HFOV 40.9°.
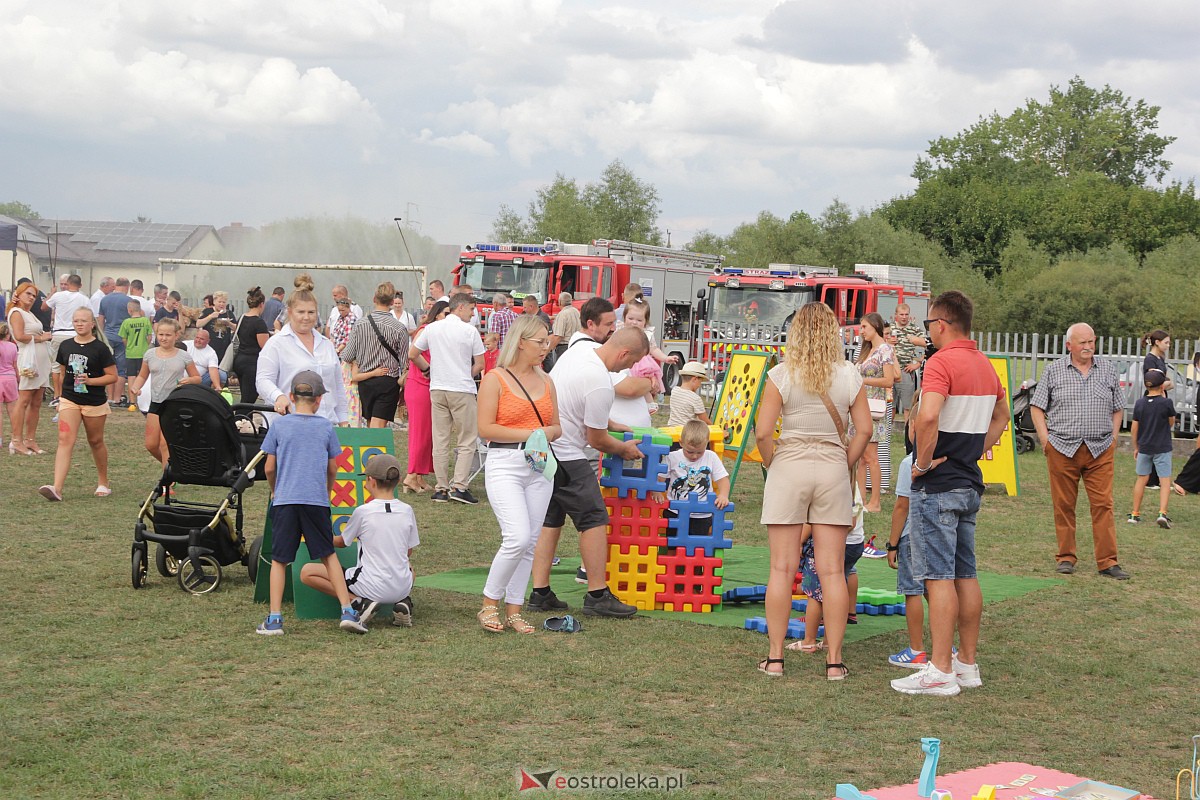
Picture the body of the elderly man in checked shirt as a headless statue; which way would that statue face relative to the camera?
toward the camera

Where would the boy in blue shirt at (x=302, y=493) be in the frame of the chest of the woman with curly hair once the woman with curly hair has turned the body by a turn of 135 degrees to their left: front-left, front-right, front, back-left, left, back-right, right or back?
front-right

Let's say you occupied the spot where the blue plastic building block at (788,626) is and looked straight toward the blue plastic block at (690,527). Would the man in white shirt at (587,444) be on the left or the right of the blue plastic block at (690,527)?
left

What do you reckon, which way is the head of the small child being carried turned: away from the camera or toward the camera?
toward the camera

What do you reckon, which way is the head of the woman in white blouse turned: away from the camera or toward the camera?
toward the camera

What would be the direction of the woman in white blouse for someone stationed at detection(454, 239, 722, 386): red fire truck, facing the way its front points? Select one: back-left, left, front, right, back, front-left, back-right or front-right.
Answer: front-left

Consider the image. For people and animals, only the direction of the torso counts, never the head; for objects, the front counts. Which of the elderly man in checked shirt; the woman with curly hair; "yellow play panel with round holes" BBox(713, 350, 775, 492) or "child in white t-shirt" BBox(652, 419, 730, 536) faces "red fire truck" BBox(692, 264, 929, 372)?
the woman with curly hair

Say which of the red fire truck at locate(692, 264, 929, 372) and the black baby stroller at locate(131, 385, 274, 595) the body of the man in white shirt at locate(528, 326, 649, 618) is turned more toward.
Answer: the red fire truck

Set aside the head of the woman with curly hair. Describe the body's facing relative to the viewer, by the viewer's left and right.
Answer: facing away from the viewer

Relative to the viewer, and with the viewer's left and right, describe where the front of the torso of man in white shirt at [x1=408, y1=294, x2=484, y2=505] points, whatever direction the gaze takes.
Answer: facing away from the viewer

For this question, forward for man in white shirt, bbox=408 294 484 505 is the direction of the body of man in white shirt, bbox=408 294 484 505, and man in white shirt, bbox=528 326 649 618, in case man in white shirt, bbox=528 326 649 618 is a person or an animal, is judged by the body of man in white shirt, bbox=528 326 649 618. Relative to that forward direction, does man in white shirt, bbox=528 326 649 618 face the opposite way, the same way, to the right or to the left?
to the right

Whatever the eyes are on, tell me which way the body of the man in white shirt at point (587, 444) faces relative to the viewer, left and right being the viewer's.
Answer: facing to the right of the viewer

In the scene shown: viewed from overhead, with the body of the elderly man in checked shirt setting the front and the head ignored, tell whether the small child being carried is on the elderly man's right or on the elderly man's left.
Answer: on the elderly man's right

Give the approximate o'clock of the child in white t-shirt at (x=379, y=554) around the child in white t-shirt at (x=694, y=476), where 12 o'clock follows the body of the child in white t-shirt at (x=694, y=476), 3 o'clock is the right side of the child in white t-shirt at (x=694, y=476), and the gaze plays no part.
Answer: the child in white t-shirt at (x=379, y=554) is roughly at 2 o'clock from the child in white t-shirt at (x=694, y=476).

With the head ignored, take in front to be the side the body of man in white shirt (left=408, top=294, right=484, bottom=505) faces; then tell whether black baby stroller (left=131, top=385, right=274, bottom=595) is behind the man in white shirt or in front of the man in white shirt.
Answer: behind

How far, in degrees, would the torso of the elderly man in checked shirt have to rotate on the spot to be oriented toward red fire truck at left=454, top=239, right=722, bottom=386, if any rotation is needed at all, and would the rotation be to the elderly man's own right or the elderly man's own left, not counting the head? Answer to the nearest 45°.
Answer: approximately 135° to the elderly man's own right

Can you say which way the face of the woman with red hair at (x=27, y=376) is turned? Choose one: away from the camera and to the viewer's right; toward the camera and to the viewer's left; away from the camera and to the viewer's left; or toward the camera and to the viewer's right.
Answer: toward the camera and to the viewer's right
